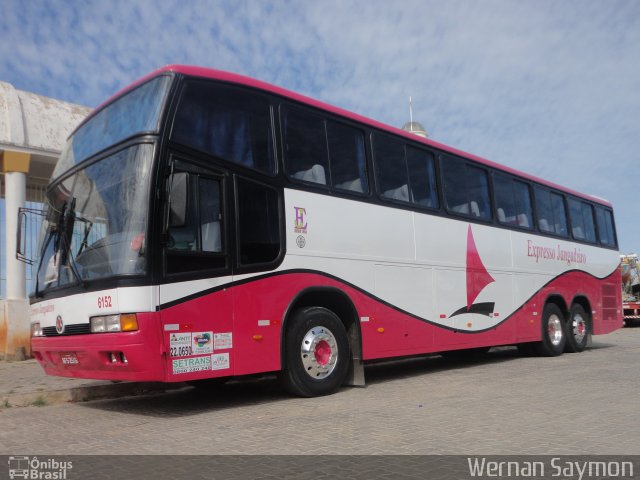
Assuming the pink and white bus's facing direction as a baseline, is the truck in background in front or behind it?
behind

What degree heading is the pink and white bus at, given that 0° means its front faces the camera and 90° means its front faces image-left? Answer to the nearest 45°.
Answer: approximately 45°

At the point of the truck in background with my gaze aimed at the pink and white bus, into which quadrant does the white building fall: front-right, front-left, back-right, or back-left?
front-right

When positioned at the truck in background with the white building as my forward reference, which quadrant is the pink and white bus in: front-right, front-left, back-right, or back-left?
front-left
